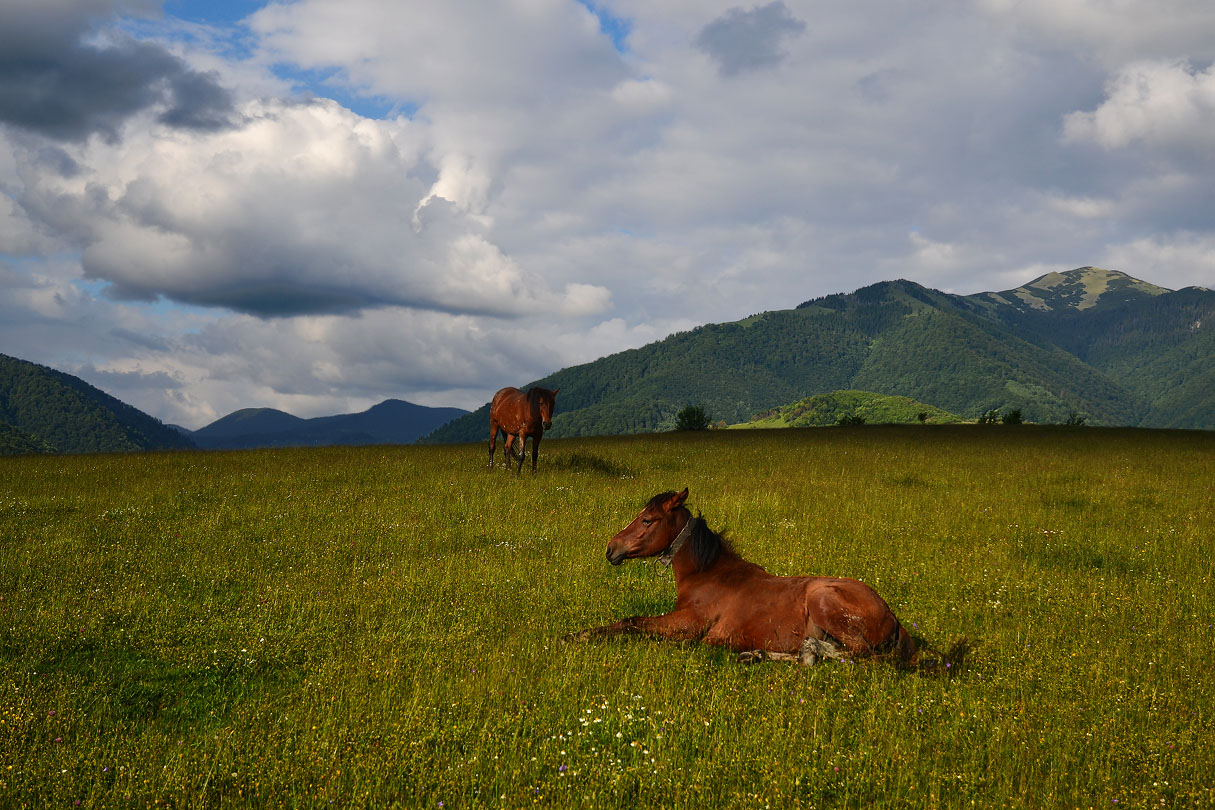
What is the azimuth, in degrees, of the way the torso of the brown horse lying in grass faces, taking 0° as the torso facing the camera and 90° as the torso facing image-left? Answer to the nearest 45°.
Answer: approximately 90°

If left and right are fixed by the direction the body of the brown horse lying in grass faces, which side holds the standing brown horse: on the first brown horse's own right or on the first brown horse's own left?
on the first brown horse's own right

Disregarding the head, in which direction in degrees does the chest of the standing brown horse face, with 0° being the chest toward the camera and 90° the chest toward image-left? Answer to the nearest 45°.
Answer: approximately 315°

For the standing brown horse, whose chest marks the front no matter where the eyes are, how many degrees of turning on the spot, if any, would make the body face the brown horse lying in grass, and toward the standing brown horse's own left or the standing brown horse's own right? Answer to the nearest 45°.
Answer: approximately 45° to the standing brown horse's own right

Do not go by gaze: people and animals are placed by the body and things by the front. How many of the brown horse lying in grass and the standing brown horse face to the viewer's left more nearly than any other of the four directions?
1

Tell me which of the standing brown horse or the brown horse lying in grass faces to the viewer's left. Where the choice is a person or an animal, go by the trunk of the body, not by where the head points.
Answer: the brown horse lying in grass
